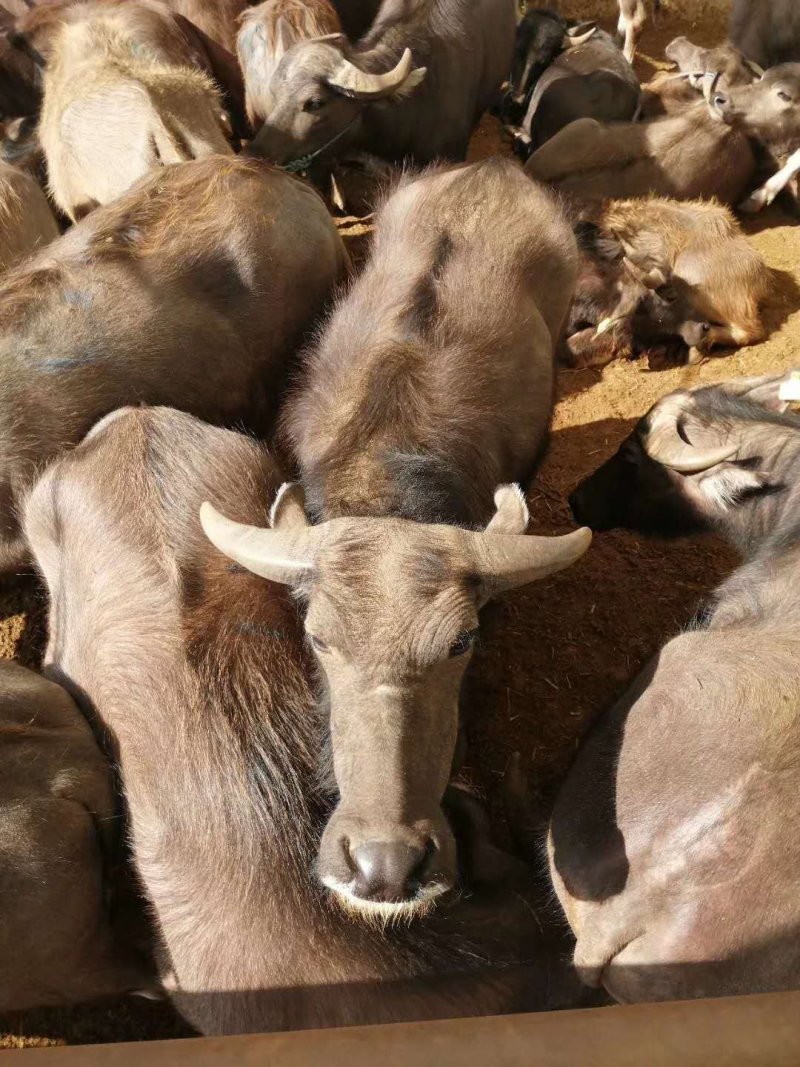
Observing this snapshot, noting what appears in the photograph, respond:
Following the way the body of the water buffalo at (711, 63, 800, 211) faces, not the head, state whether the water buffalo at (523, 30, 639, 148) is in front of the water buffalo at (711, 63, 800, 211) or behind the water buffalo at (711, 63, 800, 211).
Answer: in front

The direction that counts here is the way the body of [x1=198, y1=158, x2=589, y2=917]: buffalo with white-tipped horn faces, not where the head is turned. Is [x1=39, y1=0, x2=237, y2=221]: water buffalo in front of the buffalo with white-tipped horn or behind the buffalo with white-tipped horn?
behind

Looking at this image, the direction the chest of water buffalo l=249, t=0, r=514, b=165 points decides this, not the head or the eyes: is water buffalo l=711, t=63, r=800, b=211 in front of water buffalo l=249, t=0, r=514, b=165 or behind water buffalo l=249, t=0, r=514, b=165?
behind

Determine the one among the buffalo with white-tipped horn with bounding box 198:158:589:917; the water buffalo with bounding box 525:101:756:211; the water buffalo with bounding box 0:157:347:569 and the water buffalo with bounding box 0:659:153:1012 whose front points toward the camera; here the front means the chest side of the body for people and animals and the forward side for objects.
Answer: the buffalo with white-tipped horn

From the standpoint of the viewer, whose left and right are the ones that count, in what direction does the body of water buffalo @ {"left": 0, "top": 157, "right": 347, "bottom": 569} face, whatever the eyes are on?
facing to the left of the viewer

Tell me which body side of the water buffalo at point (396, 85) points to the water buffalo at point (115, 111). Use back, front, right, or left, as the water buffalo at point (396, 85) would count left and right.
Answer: front

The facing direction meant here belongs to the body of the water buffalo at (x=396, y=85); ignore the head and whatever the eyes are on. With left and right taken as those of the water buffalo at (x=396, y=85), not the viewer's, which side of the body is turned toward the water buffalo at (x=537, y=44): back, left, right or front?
back

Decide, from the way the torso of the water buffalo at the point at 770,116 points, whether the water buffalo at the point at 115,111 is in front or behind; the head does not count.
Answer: in front

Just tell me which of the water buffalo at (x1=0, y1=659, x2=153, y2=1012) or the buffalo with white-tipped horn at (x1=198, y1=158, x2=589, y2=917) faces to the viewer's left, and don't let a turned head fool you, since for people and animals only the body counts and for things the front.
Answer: the water buffalo

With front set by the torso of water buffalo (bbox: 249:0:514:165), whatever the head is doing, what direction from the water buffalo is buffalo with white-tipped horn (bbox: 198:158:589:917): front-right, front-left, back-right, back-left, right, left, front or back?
front-left

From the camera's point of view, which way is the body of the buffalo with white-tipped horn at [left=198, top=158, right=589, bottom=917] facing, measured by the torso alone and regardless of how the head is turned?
toward the camera
